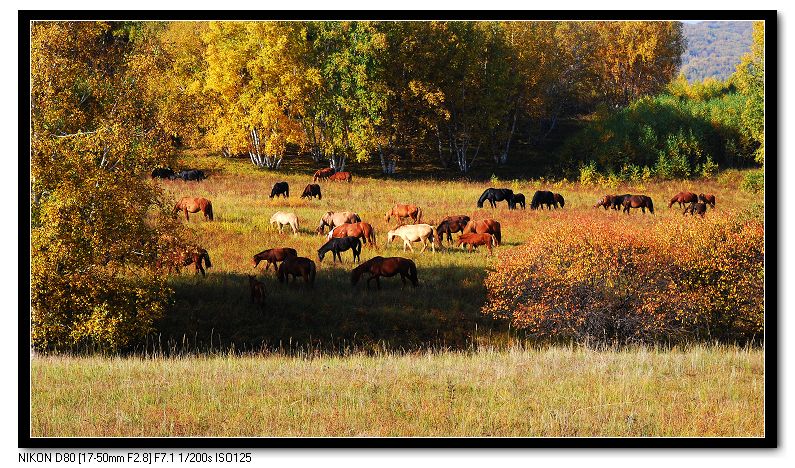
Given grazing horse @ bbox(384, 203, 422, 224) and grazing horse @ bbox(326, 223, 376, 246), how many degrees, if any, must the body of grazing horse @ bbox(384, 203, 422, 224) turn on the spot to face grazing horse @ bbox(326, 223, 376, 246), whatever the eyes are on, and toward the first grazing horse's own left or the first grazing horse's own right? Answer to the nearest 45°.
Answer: approximately 90° to the first grazing horse's own left

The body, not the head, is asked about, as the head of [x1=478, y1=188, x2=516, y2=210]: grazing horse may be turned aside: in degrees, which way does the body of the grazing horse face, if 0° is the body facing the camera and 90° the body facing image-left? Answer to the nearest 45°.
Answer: approximately 90°

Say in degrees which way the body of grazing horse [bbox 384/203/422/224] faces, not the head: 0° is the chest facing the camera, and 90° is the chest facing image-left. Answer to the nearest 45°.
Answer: approximately 90°

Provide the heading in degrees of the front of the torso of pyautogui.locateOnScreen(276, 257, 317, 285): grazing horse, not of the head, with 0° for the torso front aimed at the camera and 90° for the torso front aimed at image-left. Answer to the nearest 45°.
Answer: approximately 90°

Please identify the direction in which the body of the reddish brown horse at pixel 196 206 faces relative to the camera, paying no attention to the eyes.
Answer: to the viewer's left

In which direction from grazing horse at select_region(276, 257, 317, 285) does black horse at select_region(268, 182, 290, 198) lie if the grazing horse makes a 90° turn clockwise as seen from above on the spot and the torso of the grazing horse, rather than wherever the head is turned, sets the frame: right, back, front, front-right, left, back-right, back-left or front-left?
front

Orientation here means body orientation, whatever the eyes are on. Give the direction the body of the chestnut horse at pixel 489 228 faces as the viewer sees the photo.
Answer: to the viewer's left

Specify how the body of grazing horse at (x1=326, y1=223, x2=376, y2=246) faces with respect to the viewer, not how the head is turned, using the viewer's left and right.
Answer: facing to the left of the viewer

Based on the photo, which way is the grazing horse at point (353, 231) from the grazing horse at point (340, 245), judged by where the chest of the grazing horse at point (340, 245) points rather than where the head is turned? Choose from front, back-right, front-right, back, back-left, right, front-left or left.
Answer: right

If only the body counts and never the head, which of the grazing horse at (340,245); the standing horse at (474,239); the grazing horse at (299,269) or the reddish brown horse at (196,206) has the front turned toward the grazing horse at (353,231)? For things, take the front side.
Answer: the standing horse at (474,239)

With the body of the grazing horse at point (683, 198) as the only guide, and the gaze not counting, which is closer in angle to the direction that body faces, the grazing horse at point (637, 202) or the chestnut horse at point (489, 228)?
the grazing horse

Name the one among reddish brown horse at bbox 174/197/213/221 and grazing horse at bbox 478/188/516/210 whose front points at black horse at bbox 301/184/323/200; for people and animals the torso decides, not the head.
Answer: the grazing horse

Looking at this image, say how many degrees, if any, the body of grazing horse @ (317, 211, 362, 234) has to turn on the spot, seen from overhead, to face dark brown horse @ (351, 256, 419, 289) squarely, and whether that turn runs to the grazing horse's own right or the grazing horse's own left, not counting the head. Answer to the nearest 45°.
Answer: approximately 90° to the grazing horse's own left
